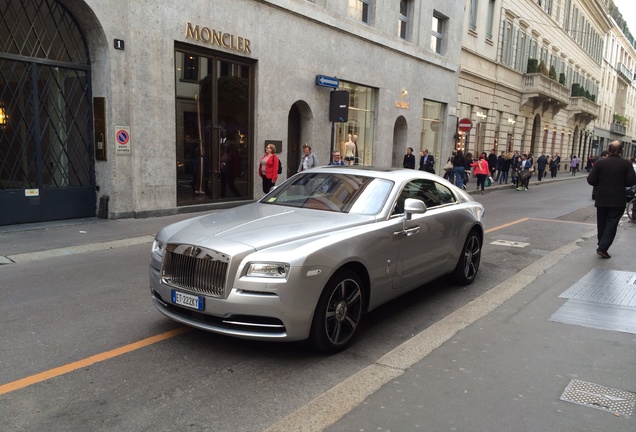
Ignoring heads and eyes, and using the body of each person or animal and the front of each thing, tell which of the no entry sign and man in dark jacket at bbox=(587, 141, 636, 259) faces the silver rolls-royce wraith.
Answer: the no entry sign

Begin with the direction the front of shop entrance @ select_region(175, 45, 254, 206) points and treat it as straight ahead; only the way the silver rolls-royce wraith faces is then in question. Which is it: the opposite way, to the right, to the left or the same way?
to the right

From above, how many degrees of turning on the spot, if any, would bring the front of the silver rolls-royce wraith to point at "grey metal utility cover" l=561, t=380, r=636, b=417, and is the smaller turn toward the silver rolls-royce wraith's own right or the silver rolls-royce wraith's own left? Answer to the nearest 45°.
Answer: approximately 90° to the silver rolls-royce wraith's own left

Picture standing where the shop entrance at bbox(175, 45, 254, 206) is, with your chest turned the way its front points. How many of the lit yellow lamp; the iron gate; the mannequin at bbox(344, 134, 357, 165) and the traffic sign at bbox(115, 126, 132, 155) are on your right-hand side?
3

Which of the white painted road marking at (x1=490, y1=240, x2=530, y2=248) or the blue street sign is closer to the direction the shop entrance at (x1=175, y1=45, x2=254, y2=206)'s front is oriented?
the white painted road marking

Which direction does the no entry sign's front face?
toward the camera

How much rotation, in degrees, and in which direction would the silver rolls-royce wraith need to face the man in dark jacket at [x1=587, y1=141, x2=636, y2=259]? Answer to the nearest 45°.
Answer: approximately 180°

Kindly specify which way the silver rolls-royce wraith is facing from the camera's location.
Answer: facing the viewer and to the left of the viewer

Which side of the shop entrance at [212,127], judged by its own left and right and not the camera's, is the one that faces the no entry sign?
left

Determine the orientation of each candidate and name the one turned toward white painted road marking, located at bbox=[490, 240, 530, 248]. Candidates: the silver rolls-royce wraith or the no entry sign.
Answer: the no entry sign
